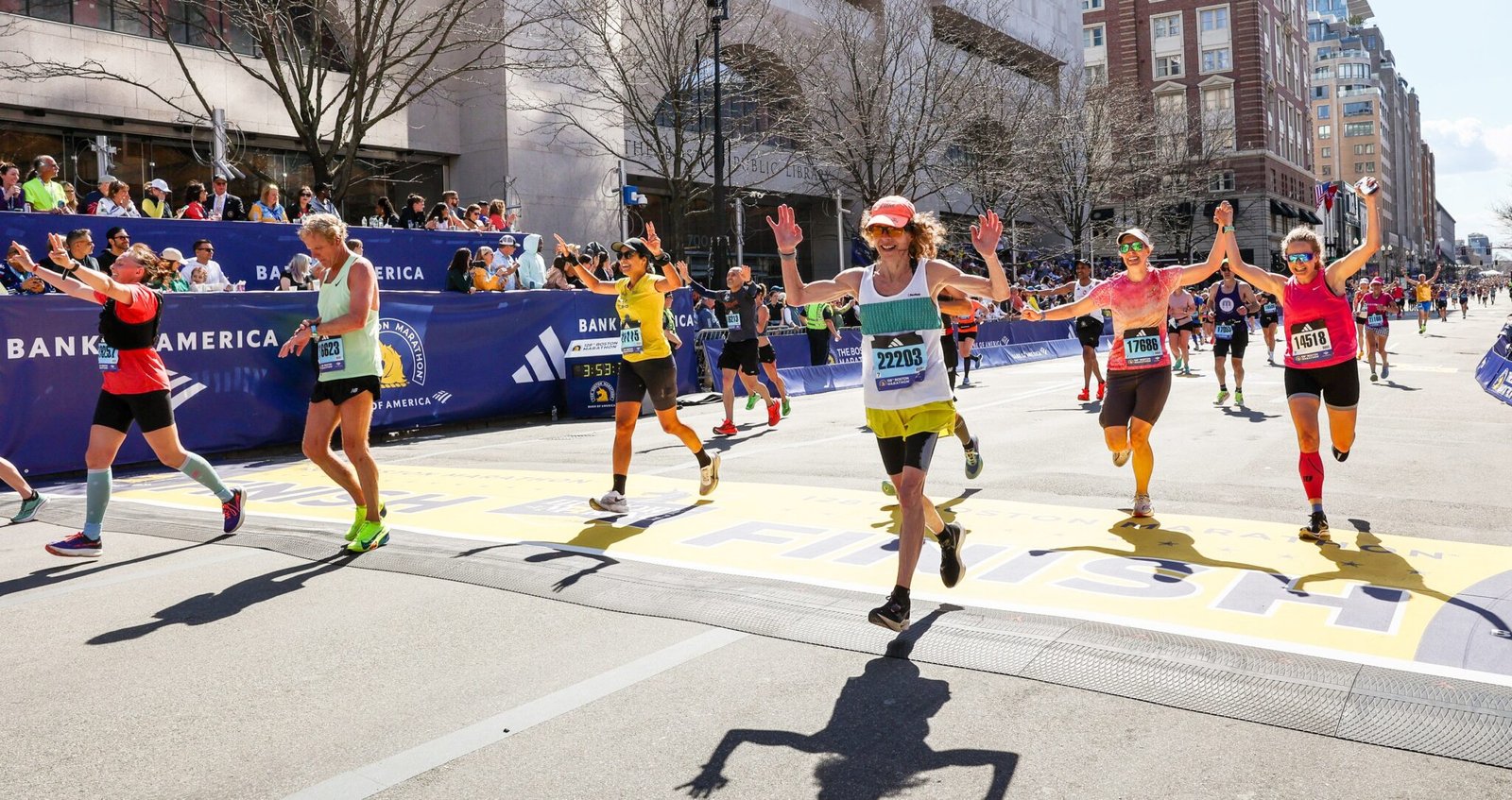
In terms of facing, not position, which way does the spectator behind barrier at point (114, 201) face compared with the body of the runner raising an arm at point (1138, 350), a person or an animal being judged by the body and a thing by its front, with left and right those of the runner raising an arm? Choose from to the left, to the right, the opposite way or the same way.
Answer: to the left

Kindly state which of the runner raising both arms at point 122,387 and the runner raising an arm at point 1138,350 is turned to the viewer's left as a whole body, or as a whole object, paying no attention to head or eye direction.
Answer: the runner raising both arms at point 122,387

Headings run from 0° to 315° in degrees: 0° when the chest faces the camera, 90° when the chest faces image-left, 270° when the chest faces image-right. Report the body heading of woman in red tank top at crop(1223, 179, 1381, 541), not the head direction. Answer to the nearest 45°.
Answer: approximately 0°

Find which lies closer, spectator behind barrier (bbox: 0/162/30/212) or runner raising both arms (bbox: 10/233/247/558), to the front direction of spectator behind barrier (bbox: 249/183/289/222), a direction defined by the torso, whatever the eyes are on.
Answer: the runner raising both arms

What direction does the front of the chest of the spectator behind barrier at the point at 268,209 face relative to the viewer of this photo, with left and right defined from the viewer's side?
facing the viewer and to the right of the viewer

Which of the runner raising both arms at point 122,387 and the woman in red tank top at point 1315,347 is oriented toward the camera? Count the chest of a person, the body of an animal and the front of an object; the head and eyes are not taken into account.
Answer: the woman in red tank top

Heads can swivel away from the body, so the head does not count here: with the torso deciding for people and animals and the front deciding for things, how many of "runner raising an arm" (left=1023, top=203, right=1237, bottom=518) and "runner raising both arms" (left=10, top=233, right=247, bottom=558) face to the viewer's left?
1

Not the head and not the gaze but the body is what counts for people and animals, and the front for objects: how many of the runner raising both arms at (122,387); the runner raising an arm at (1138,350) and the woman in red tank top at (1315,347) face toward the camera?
2

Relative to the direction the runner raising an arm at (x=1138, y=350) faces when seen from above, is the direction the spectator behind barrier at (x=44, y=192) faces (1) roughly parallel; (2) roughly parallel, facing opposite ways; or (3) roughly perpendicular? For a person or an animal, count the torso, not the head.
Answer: roughly perpendicular

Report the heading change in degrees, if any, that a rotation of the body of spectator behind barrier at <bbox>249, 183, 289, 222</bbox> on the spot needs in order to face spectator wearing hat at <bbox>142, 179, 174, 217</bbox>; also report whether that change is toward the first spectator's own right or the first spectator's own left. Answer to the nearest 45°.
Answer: approximately 135° to the first spectator's own right

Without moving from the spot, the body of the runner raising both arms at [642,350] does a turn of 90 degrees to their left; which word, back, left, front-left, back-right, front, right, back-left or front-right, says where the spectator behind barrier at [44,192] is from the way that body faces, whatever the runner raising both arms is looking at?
back

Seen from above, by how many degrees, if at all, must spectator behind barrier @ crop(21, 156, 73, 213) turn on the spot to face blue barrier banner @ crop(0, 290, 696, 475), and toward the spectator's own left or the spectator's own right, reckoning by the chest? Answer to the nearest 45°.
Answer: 0° — they already face it

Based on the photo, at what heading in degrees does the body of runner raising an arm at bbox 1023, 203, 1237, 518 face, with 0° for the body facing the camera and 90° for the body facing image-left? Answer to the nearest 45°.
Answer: approximately 0°

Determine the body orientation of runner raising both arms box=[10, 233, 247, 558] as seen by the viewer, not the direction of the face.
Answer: to the viewer's left
